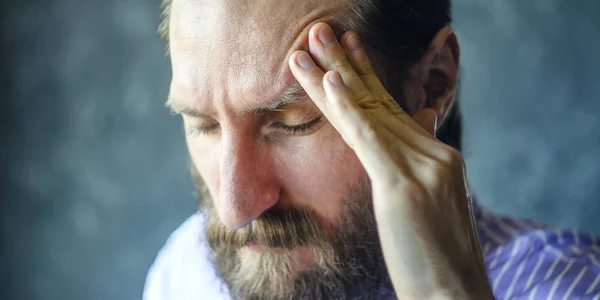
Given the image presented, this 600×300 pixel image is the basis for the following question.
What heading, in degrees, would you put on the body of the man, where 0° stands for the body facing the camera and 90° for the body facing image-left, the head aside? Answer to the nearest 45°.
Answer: approximately 45°
